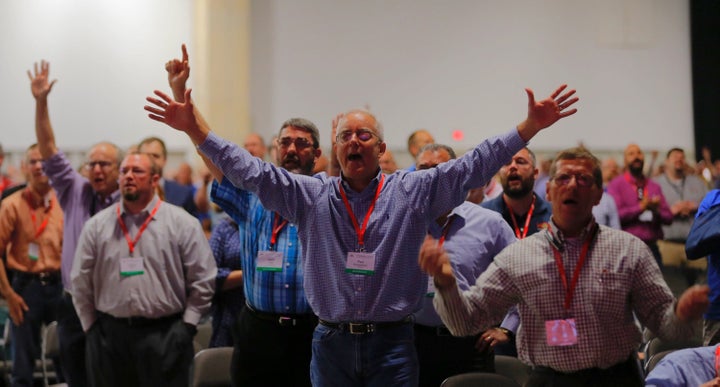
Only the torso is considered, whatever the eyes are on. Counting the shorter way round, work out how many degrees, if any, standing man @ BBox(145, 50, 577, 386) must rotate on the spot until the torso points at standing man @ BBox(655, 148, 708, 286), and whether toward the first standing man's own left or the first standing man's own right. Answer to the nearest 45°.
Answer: approximately 135° to the first standing man's own left

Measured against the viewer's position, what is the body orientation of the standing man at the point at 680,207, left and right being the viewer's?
facing the viewer

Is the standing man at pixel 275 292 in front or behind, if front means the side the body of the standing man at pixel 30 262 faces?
in front

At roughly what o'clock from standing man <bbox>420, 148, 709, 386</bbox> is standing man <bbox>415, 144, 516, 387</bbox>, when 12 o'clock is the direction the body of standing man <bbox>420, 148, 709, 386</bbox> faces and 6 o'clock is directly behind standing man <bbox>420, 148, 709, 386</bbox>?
standing man <bbox>415, 144, 516, 387</bbox> is roughly at 5 o'clock from standing man <bbox>420, 148, 709, 386</bbox>.

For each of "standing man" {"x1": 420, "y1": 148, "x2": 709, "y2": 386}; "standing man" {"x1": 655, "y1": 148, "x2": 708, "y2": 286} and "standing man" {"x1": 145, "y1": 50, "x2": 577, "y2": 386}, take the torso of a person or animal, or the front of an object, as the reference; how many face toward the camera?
3

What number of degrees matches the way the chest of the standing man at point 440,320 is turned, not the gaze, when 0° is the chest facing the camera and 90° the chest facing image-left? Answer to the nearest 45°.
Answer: approximately 45°

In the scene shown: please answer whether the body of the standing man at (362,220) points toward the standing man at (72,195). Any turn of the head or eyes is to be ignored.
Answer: no

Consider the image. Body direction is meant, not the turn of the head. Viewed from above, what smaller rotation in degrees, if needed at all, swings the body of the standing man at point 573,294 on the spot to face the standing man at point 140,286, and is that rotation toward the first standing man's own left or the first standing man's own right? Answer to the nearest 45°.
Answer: approximately 135° to the first standing man's own right

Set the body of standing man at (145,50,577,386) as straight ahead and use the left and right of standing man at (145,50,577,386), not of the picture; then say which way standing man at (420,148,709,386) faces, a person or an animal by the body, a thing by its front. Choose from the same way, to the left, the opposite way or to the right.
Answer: the same way

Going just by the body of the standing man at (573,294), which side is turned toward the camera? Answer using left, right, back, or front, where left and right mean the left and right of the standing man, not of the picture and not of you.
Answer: front

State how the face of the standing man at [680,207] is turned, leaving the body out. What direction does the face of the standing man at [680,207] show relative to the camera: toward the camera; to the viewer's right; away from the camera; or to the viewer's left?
toward the camera

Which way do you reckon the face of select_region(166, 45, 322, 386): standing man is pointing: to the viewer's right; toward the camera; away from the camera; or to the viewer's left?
toward the camera

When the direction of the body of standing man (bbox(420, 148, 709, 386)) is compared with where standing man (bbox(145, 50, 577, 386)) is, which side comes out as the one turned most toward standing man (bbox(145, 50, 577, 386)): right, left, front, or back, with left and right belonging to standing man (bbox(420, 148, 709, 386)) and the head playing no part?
right

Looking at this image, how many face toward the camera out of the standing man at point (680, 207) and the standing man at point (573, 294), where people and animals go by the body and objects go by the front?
2

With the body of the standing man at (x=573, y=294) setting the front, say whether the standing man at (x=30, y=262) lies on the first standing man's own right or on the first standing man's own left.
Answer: on the first standing man's own right

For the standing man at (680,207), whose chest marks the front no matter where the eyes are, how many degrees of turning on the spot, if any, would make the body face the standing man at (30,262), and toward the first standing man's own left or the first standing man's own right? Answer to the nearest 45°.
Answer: approximately 45° to the first standing man's own right

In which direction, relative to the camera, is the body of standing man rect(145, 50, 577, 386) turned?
toward the camera

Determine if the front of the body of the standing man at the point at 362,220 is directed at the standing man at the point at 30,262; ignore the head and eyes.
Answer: no

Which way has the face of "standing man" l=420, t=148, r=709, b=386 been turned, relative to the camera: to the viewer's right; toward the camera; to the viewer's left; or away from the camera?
toward the camera

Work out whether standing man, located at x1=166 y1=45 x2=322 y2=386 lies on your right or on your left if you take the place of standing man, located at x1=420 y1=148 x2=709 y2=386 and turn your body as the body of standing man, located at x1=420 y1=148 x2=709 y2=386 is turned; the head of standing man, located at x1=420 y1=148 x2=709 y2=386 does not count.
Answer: on your right

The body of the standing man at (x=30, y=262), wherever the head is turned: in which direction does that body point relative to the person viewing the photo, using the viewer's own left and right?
facing the viewer and to the right of the viewer
